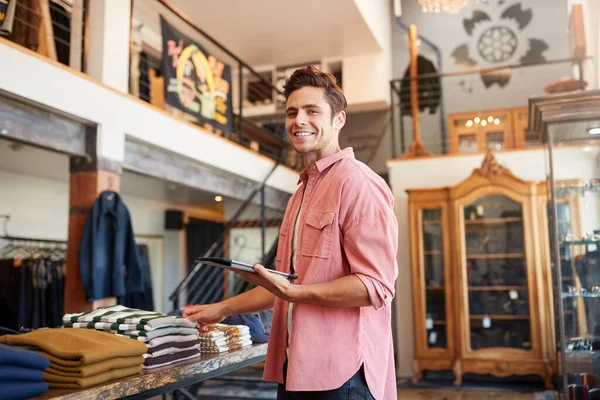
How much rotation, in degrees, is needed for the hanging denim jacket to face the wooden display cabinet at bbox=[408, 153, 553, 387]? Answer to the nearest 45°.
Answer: approximately 90° to its left

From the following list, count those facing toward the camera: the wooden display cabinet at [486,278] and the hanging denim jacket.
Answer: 2

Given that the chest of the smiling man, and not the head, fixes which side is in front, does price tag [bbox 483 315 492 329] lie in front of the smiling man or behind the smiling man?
behind

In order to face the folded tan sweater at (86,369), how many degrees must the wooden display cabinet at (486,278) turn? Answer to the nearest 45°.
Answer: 0° — it already faces it

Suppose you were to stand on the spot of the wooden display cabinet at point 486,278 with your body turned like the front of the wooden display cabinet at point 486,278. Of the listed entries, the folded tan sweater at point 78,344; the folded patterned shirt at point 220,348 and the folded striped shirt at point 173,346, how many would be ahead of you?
3

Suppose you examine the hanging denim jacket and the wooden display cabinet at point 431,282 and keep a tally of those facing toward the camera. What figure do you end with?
2

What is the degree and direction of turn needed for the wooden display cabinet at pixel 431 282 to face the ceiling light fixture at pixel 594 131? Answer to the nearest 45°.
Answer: approximately 45° to its left

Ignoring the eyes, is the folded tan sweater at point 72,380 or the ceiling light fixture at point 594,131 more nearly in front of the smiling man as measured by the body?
the folded tan sweater

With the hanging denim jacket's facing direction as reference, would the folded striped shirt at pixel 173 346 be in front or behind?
in front
